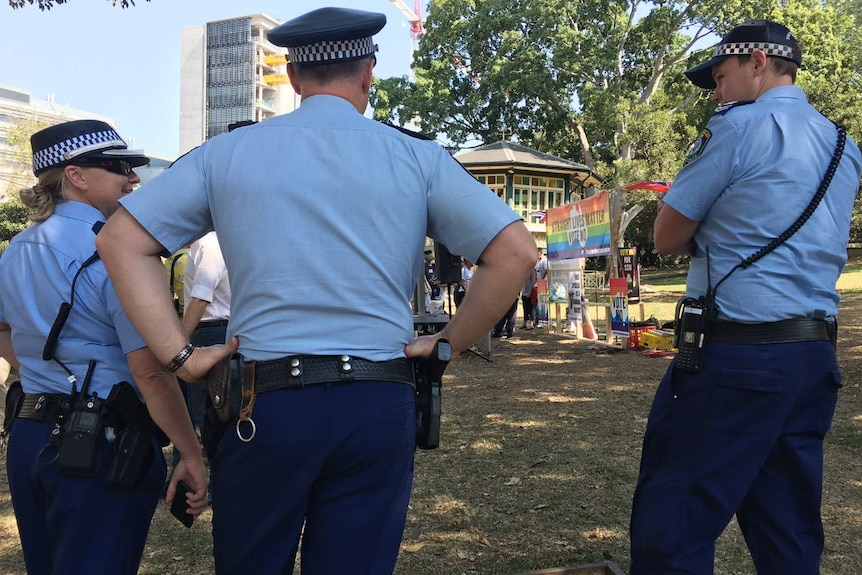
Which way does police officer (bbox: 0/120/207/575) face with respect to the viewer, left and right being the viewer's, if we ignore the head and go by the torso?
facing away from the viewer and to the right of the viewer

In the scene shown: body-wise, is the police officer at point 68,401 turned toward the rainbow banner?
yes

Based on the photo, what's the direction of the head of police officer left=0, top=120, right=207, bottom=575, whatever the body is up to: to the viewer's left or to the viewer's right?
to the viewer's right

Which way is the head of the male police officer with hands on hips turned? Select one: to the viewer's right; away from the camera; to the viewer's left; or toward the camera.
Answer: away from the camera

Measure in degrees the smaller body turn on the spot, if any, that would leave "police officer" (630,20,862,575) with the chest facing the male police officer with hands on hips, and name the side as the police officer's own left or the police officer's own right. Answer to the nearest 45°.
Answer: approximately 90° to the police officer's own left

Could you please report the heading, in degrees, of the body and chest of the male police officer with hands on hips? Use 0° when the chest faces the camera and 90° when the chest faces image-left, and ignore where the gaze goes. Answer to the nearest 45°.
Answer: approximately 180°

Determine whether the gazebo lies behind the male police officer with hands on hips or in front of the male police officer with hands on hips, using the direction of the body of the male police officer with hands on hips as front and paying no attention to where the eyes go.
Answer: in front

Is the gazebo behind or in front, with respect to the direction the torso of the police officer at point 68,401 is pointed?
in front

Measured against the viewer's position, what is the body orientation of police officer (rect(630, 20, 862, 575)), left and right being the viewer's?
facing away from the viewer and to the left of the viewer

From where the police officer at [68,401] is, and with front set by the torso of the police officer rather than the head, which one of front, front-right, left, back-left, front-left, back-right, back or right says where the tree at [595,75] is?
front

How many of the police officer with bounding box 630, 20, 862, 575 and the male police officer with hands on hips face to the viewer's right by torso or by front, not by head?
0
